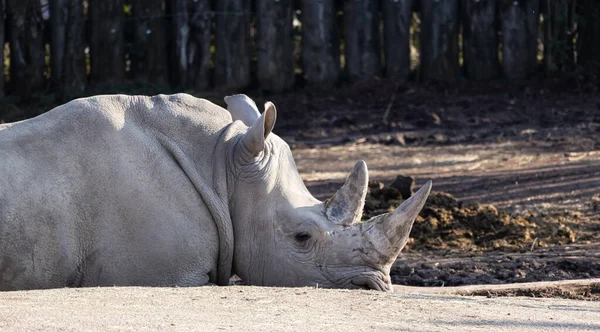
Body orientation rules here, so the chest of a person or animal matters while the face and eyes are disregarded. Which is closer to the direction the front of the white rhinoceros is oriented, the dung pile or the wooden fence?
the dung pile

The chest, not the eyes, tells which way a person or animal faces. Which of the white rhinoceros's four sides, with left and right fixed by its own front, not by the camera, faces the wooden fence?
left

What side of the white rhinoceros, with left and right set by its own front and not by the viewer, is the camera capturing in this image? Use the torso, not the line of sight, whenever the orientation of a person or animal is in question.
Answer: right

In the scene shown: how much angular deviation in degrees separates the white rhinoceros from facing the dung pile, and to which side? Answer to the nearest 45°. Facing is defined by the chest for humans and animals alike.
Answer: approximately 45° to its left
